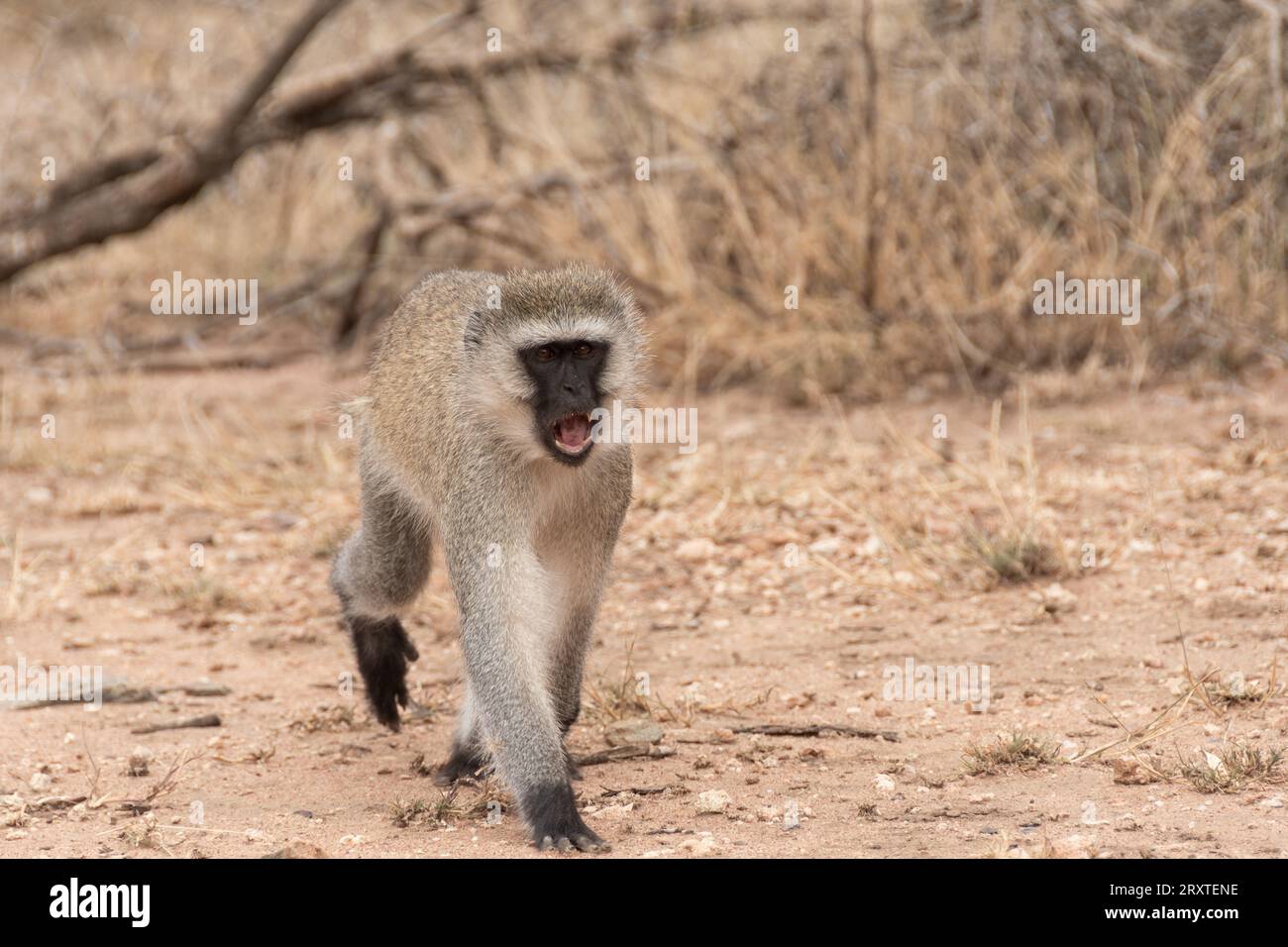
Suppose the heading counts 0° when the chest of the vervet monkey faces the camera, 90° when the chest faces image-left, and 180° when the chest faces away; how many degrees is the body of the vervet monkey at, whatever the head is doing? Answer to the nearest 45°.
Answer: approximately 315°

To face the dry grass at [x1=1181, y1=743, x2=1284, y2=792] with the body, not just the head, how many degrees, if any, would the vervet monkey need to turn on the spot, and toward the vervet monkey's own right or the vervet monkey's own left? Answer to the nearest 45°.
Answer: approximately 45° to the vervet monkey's own left

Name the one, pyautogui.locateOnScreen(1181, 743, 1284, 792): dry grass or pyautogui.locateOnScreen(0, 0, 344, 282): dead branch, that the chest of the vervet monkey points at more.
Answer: the dry grass

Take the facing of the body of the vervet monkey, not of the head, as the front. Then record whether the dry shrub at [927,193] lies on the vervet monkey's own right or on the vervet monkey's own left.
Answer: on the vervet monkey's own left

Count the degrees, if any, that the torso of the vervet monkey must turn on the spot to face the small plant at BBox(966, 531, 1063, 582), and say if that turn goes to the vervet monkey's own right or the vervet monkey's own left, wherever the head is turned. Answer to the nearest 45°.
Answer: approximately 90° to the vervet monkey's own left

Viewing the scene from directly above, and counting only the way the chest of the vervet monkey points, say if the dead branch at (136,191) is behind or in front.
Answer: behind

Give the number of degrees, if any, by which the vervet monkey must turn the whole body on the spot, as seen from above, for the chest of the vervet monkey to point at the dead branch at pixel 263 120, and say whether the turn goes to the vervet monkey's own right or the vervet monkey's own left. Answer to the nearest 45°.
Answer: approximately 135° to the vervet monkey's own left

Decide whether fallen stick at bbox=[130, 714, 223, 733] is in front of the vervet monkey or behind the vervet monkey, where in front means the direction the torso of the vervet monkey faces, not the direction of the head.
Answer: behind

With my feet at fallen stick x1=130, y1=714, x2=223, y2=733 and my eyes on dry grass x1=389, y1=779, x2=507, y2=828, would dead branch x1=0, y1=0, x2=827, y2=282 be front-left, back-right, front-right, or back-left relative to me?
back-left
